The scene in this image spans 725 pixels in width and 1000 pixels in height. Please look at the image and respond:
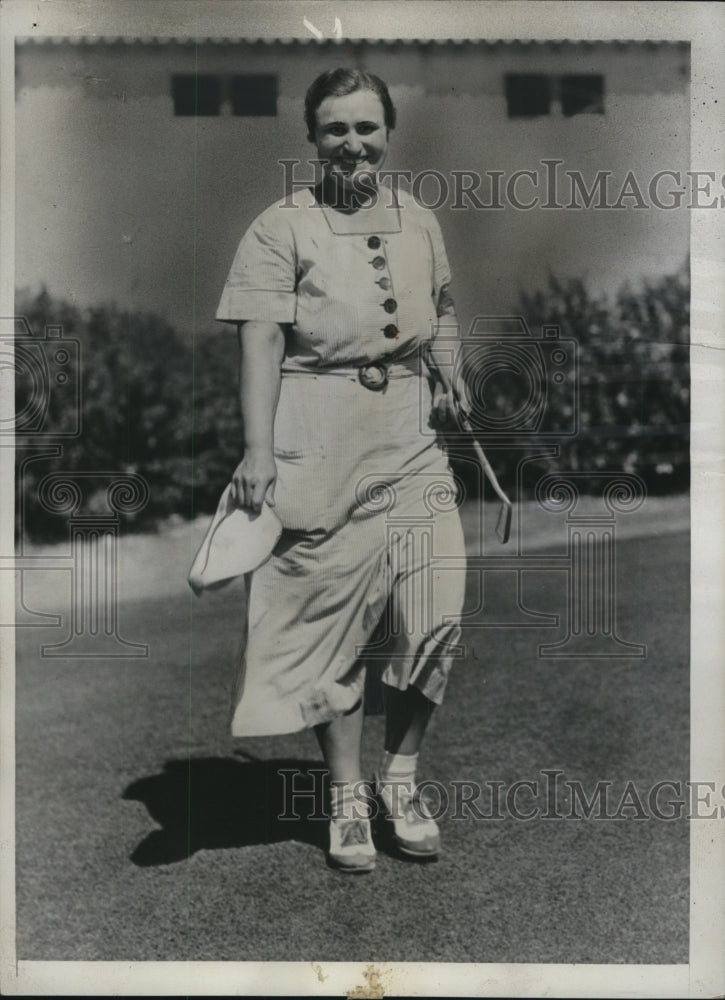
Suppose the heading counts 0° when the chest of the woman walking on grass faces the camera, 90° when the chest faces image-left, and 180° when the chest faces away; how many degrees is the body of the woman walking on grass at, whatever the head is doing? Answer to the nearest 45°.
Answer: approximately 0°
